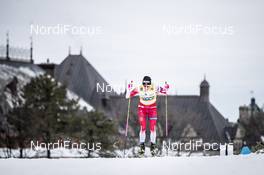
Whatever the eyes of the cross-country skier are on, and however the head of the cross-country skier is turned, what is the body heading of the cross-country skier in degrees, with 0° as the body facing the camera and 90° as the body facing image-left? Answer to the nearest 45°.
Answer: approximately 0°
